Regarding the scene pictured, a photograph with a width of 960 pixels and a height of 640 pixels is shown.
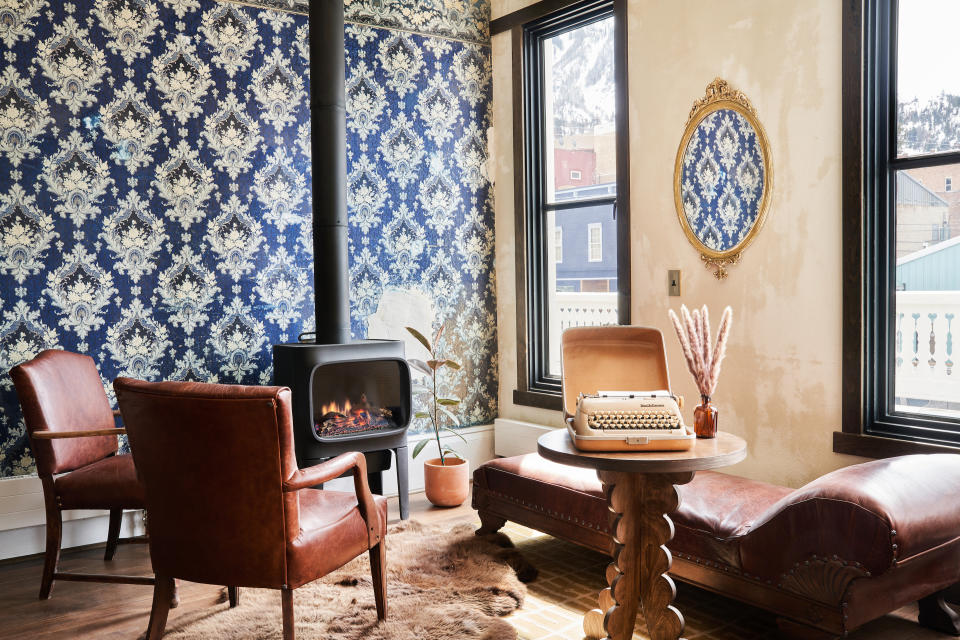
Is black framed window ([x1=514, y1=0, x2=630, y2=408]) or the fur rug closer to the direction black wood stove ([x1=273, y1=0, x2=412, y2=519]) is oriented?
the fur rug

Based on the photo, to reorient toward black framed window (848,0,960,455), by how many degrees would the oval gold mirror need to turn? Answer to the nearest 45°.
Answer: approximately 90° to its left

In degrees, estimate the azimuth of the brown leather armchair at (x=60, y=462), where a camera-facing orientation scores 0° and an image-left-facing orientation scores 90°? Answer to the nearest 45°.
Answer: approximately 315°

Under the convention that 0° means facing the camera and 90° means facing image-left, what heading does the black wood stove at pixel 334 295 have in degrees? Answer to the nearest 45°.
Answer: approximately 315°

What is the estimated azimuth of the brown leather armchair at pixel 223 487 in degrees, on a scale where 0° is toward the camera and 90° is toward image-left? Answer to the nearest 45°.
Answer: approximately 225°

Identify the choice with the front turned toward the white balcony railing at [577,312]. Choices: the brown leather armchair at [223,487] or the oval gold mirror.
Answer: the brown leather armchair

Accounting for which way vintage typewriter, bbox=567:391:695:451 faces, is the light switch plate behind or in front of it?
behind

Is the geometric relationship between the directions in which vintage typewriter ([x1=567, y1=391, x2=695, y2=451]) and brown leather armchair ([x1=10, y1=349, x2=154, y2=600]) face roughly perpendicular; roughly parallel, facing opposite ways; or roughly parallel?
roughly perpendicular

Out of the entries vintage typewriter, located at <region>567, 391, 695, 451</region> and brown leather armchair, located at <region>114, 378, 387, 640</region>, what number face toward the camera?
1

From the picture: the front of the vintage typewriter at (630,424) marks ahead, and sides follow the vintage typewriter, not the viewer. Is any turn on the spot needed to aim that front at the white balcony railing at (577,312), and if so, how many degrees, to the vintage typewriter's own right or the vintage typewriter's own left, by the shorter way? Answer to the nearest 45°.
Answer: approximately 180°

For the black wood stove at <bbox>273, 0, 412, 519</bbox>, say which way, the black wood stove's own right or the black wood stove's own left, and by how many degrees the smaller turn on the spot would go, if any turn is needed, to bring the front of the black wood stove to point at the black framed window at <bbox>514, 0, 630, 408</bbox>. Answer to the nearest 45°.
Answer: approximately 90° to the black wood stove's own left

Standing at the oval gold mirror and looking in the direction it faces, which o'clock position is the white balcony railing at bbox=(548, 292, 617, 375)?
The white balcony railing is roughly at 3 o'clock from the oval gold mirror.
